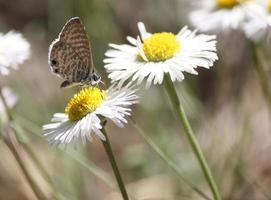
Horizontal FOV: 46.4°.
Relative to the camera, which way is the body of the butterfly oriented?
to the viewer's right

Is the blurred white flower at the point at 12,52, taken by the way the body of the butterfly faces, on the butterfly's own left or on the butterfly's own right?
on the butterfly's own left
